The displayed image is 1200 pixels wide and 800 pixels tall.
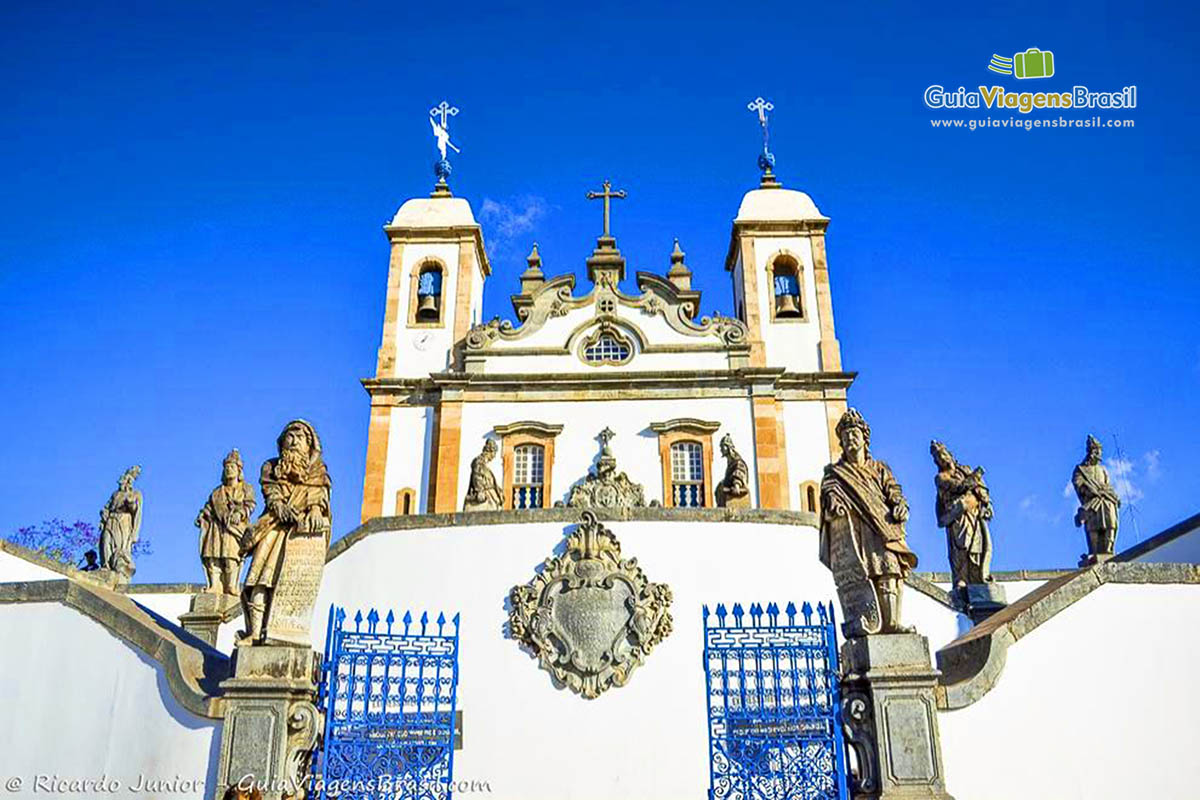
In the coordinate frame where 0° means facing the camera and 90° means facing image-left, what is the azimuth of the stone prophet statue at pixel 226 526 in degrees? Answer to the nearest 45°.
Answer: approximately 0°

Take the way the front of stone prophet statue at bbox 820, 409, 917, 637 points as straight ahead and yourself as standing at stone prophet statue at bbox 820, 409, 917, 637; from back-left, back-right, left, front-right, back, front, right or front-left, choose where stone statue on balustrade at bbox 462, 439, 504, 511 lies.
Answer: back-right

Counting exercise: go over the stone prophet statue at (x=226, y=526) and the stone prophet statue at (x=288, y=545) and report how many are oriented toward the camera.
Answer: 2

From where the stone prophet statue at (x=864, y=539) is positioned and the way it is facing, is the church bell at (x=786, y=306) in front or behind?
behind

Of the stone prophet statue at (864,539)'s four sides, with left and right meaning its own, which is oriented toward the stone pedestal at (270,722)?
right

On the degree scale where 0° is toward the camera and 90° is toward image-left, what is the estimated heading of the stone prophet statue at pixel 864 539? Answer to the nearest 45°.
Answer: approximately 0°

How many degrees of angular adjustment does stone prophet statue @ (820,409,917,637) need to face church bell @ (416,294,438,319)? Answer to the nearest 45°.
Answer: approximately 135° to its right
